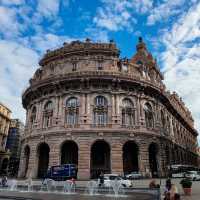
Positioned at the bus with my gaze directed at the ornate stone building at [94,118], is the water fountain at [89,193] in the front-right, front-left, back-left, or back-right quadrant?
back-right

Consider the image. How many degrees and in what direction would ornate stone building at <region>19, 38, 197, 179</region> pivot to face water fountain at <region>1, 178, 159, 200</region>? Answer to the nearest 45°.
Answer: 0° — it already faces it

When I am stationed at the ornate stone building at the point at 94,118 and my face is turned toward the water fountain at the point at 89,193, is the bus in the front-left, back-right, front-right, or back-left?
front-right

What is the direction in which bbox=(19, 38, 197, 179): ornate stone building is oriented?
toward the camera
